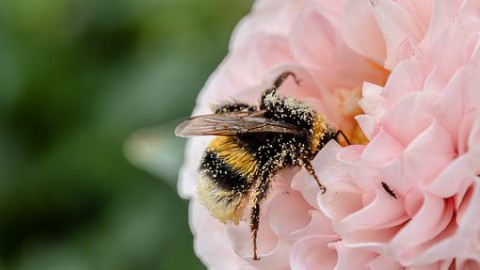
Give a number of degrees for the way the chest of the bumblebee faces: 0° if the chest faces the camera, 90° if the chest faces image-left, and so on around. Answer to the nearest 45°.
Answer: approximately 270°
